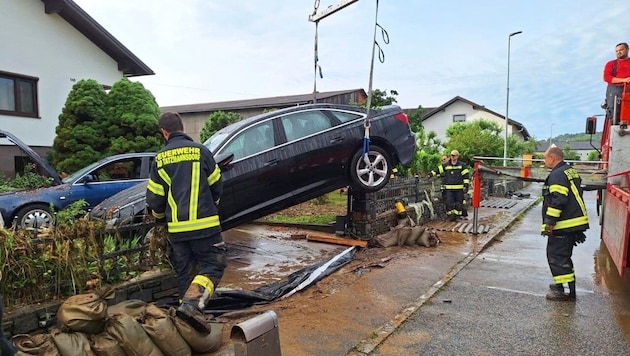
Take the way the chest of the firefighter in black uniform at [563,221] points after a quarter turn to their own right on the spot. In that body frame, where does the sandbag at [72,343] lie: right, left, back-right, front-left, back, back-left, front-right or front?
back-left

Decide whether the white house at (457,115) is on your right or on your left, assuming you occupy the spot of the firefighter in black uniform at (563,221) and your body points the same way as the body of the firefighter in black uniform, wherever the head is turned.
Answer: on your right

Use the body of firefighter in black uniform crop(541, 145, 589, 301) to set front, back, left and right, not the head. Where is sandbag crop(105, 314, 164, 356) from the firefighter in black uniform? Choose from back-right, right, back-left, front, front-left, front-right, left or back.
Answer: front-left

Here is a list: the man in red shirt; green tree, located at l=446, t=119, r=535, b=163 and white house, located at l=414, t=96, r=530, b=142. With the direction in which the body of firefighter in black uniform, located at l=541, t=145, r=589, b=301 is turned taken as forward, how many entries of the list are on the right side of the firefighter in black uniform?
3

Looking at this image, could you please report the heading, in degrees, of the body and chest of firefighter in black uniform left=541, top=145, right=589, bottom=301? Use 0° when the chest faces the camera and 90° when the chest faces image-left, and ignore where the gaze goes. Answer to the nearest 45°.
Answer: approximately 90°

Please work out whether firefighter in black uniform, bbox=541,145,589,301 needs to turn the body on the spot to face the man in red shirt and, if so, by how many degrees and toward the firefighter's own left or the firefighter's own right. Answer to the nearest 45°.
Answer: approximately 90° to the firefighter's own right

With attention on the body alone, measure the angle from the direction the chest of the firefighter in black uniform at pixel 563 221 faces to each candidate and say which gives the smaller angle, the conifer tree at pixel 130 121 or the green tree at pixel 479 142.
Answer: the conifer tree

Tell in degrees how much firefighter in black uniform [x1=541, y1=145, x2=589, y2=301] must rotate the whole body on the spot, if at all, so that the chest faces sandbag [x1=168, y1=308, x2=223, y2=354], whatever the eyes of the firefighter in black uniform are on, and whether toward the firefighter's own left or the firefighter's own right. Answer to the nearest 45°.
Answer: approximately 45° to the firefighter's own left

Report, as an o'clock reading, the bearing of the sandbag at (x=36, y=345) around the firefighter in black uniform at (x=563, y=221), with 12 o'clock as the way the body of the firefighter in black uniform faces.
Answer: The sandbag is roughly at 10 o'clock from the firefighter in black uniform.

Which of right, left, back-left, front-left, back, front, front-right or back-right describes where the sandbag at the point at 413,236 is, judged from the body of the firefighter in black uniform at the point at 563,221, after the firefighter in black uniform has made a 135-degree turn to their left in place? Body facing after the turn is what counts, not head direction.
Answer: back

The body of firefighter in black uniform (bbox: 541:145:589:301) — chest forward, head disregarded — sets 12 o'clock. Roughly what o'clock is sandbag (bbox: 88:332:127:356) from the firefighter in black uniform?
The sandbag is roughly at 10 o'clock from the firefighter in black uniform.

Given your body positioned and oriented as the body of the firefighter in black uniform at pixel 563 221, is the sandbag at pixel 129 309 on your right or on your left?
on your left

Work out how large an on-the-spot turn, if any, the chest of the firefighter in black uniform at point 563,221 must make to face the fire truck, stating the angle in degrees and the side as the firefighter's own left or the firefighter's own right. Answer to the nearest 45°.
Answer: approximately 135° to the firefighter's own right
